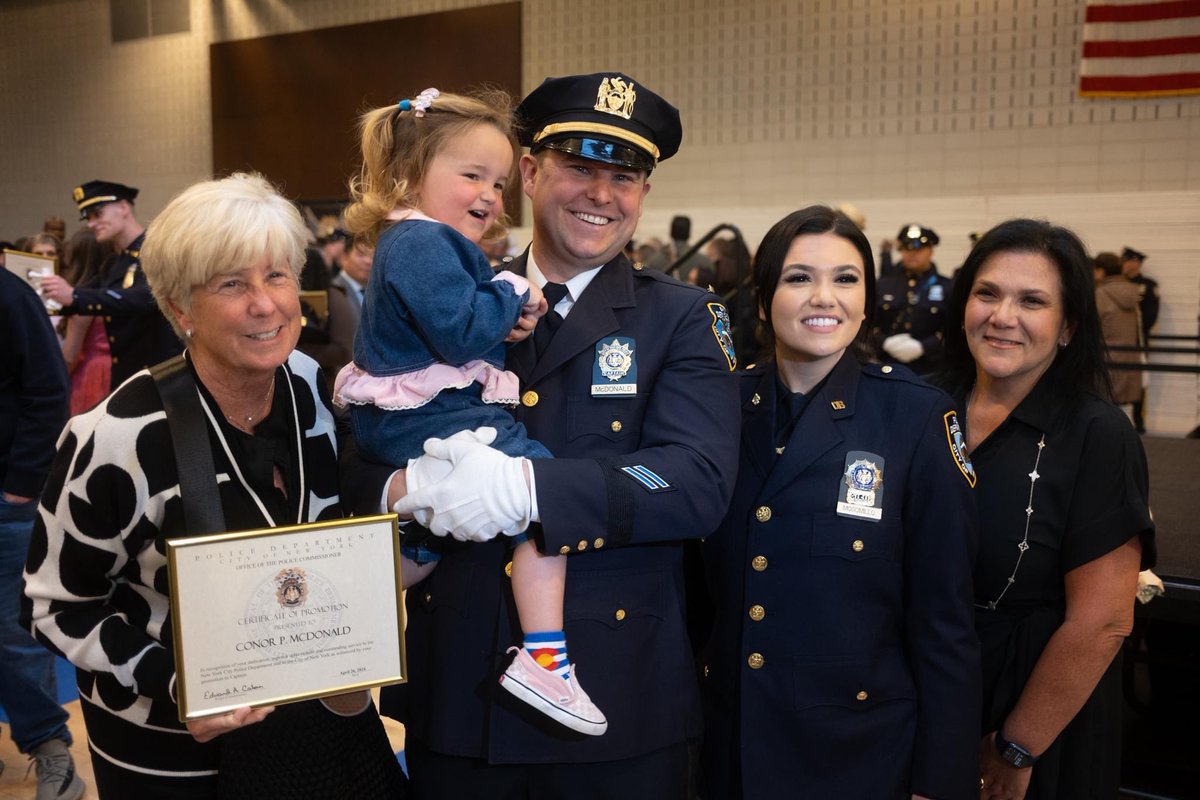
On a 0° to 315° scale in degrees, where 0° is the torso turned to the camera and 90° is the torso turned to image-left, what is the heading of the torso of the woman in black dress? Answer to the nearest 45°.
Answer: approximately 45°

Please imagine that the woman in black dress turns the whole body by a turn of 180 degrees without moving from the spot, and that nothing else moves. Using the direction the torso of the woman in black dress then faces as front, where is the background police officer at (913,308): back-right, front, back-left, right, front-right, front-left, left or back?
front-left

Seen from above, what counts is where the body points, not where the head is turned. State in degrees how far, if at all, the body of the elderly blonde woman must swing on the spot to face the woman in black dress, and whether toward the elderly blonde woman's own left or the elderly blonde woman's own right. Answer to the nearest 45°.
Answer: approximately 45° to the elderly blonde woman's own left

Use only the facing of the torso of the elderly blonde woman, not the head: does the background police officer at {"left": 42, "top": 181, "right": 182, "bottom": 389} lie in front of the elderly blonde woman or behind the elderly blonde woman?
behind

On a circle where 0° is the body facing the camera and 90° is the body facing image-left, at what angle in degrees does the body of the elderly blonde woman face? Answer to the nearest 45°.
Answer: approximately 315°

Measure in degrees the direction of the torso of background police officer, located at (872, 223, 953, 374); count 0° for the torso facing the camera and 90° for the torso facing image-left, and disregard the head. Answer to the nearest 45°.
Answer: approximately 0°

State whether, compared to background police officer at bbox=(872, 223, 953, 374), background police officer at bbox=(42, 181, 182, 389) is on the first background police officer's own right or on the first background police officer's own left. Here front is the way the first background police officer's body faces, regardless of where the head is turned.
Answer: on the first background police officer's own right
